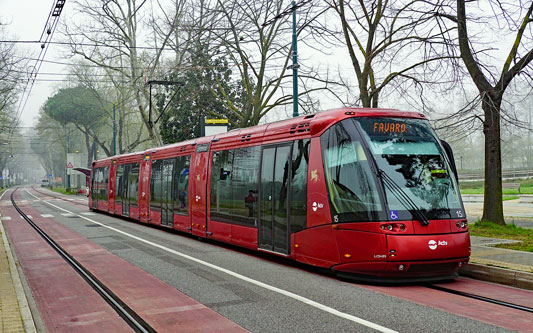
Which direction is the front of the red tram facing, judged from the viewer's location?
facing the viewer and to the right of the viewer

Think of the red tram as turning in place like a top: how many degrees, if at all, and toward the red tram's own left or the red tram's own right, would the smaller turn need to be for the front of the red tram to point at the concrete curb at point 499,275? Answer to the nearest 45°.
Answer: approximately 45° to the red tram's own left

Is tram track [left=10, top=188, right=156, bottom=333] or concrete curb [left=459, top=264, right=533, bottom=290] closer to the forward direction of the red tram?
the concrete curb
